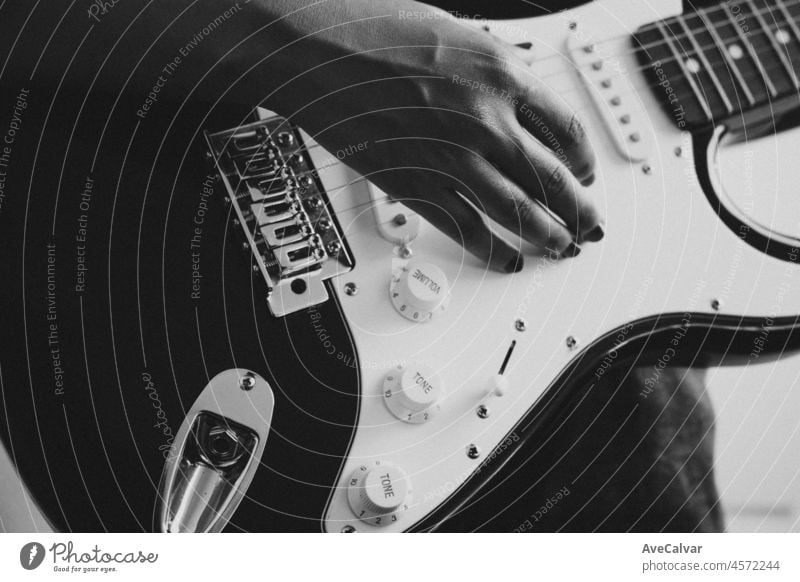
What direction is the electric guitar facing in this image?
toward the camera
